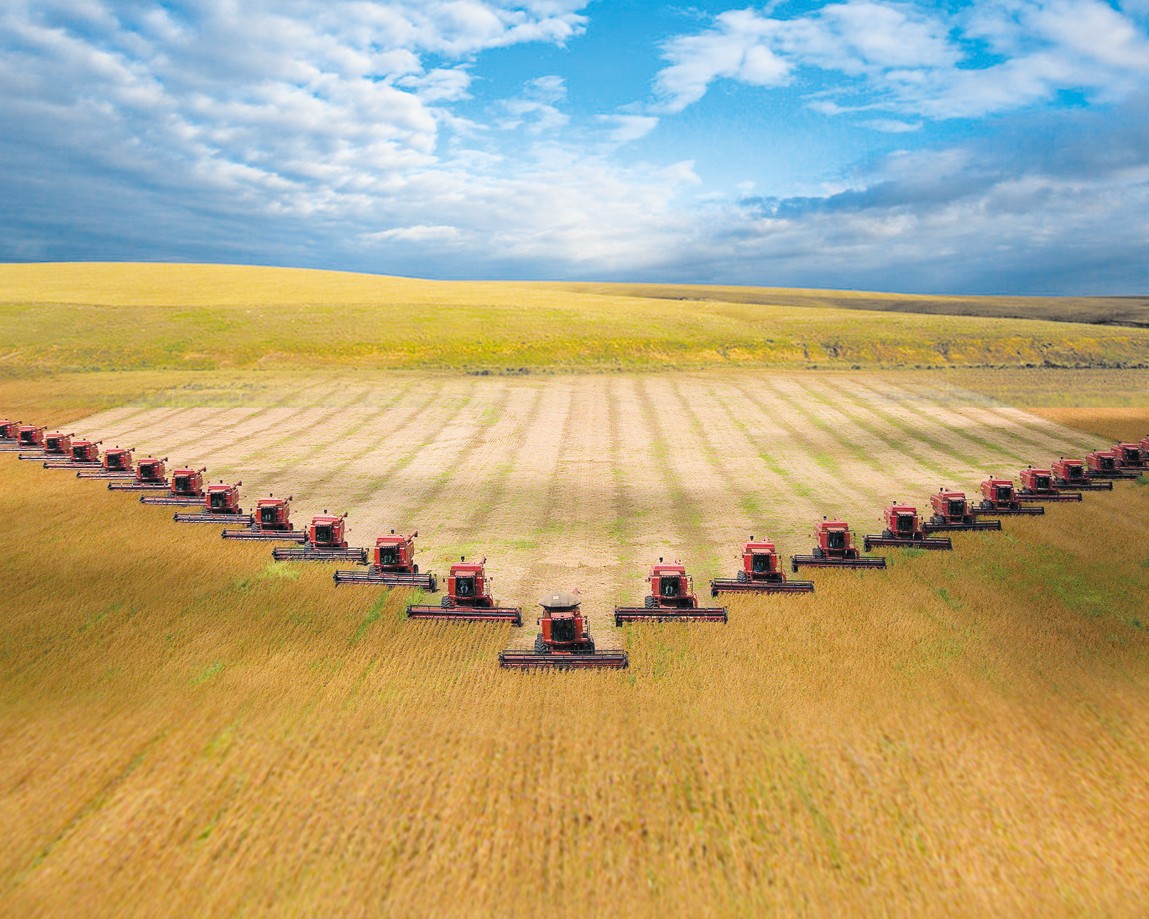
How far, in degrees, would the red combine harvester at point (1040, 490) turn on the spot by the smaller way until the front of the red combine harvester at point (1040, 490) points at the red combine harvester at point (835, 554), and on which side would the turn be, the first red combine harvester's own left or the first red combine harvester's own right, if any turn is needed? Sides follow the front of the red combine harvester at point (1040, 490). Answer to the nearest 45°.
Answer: approximately 45° to the first red combine harvester's own right

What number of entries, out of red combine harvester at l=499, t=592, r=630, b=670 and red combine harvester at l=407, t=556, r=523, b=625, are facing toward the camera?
2

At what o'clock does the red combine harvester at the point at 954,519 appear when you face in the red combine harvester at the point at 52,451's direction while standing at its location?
the red combine harvester at the point at 954,519 is roughly at 9 o'clock from the red combine harvester at the point at 52,451.

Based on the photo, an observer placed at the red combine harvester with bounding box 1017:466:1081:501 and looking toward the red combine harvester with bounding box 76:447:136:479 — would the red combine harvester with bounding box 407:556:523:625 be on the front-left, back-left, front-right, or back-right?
front-left

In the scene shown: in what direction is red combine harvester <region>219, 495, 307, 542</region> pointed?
toward the camera

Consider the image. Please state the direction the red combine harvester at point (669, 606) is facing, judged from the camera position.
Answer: facing the viewer

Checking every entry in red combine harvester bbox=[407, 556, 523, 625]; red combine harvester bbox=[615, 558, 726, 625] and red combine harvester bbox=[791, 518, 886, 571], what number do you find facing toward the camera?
3

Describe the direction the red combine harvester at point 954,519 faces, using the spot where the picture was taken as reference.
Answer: facing the viewer and to the right of the viewer

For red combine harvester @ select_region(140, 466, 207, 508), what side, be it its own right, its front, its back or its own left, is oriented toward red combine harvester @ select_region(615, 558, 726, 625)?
left

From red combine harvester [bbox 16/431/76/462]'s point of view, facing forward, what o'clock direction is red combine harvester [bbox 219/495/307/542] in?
red combine harvester [bbox 219/495/307/542] is roughly at 10 o'clock from red combine harvester [bbox 16/431/76/462].

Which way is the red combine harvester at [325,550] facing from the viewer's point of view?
toward the camera

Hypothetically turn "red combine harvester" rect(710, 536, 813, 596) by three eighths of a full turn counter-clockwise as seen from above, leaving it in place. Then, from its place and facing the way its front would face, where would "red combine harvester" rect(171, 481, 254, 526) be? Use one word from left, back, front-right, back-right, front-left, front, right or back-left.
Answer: back-left

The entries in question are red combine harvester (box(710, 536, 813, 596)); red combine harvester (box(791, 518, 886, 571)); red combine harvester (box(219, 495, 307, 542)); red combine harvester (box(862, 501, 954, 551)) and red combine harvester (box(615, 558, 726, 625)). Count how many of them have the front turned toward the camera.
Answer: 5

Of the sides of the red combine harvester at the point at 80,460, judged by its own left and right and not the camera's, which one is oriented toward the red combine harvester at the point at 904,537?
left

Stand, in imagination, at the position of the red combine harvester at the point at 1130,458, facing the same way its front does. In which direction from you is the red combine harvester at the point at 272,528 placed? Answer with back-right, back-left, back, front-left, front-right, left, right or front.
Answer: right

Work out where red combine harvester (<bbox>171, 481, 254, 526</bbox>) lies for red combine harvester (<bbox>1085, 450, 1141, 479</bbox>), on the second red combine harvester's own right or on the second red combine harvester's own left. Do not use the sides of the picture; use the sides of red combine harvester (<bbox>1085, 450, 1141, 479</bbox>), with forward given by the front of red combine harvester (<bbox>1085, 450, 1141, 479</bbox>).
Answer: on the second red combine harvester's own right

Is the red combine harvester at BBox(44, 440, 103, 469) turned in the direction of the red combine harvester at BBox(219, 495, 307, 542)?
no

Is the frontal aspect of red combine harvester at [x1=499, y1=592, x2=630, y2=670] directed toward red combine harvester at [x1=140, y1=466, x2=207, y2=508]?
no

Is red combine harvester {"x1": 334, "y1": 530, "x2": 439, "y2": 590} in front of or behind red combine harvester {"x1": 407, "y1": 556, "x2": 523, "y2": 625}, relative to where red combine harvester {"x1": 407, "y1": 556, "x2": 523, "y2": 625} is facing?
behind
